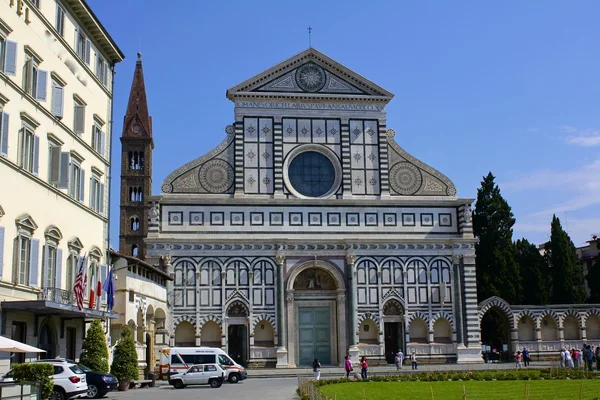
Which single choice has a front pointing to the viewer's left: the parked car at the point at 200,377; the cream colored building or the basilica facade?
the parked car

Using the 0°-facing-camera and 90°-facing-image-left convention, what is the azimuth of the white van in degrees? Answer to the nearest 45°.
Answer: approximately 270°

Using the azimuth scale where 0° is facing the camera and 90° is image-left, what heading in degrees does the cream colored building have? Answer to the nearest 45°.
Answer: approximately 315°

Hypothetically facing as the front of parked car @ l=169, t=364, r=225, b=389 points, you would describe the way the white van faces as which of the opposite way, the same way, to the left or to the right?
the opposite way

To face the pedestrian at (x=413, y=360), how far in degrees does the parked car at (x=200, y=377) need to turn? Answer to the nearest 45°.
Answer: approximately 135° to its right

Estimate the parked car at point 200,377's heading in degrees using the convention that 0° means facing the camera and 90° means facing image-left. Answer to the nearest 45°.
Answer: approximately 90°

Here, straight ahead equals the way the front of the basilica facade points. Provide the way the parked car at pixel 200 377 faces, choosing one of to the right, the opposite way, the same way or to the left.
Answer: to the right

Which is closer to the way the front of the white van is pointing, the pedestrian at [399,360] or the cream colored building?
the pedestrian
